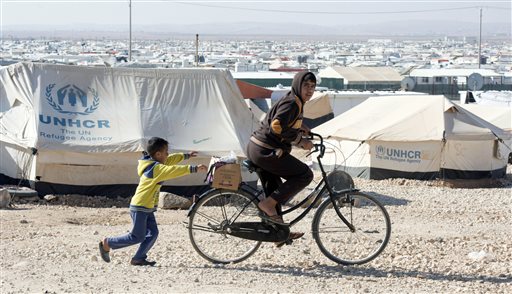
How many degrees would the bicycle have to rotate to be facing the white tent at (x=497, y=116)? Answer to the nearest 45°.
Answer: approximately 90° to its left

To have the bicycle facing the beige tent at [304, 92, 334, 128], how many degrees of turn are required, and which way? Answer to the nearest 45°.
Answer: approximately 90° to its left

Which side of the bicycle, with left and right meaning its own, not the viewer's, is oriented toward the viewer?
right

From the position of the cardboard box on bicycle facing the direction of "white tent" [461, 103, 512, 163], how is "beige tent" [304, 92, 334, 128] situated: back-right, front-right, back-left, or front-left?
front-left

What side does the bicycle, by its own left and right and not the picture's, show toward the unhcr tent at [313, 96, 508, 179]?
left
